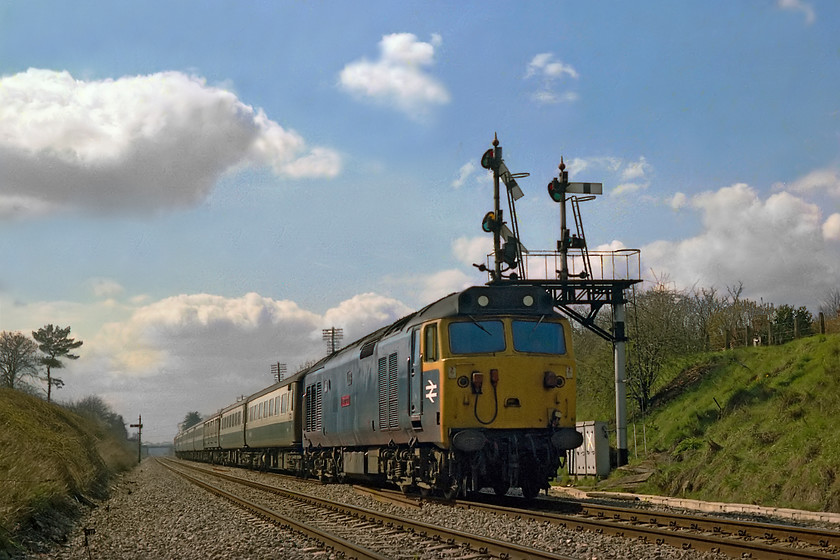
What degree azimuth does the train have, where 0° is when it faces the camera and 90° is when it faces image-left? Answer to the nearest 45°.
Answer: approximately 315°

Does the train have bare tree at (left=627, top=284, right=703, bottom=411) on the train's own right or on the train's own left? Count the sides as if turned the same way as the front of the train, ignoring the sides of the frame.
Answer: on the train's own left
